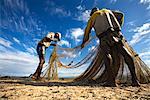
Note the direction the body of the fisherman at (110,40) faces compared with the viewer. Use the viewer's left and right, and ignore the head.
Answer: facing away from the viewer and to the left of the viewer

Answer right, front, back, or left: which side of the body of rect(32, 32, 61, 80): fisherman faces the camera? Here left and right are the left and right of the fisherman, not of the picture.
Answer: right

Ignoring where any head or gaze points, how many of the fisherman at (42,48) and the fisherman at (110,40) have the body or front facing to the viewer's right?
1

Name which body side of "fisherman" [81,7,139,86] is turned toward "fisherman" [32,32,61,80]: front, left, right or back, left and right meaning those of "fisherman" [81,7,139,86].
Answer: front

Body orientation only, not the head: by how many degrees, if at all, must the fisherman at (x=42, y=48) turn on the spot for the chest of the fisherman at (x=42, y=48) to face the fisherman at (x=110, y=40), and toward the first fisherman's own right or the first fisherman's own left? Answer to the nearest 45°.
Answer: approximately 45° to the first fisherman's own right
